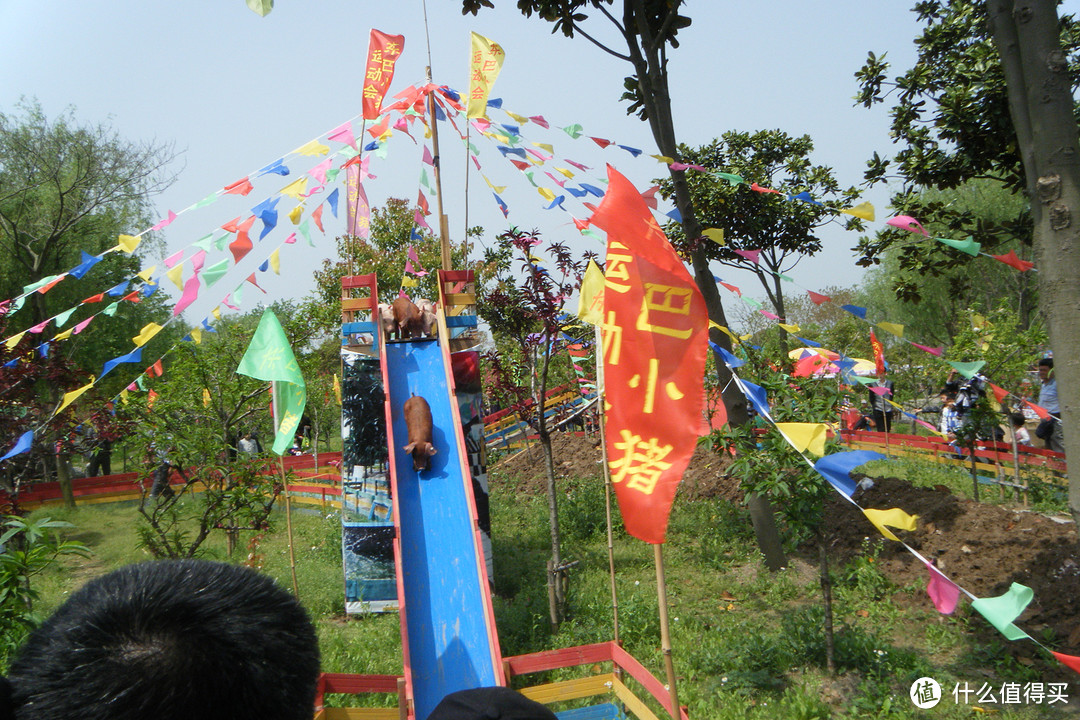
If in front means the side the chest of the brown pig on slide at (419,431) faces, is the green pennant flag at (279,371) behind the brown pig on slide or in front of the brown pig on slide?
in front

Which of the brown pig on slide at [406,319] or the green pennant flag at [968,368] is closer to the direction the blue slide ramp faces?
the green pennant flag

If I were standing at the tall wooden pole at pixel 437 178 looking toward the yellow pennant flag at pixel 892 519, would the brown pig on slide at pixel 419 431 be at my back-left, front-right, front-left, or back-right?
front-right

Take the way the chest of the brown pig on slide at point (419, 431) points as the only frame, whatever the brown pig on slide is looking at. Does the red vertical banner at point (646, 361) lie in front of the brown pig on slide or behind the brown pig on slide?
in front

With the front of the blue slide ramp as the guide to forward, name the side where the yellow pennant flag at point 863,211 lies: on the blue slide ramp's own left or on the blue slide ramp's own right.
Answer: on the blue slide ramp's own left

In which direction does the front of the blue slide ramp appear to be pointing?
toward the camera

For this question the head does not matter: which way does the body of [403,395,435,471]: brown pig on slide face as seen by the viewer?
toward the camera

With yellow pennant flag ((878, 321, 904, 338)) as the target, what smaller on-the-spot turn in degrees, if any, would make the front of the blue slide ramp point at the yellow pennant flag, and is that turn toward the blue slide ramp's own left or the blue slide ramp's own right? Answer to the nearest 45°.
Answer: approximately 90° to the blue slide ramp's own left

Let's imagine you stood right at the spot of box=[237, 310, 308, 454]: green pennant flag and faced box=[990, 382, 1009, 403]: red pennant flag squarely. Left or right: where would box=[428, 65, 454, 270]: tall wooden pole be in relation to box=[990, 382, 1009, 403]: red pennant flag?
left

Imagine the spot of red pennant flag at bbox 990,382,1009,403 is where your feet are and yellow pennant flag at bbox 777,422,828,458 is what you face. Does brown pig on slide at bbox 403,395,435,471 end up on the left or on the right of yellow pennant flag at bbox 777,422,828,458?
right
